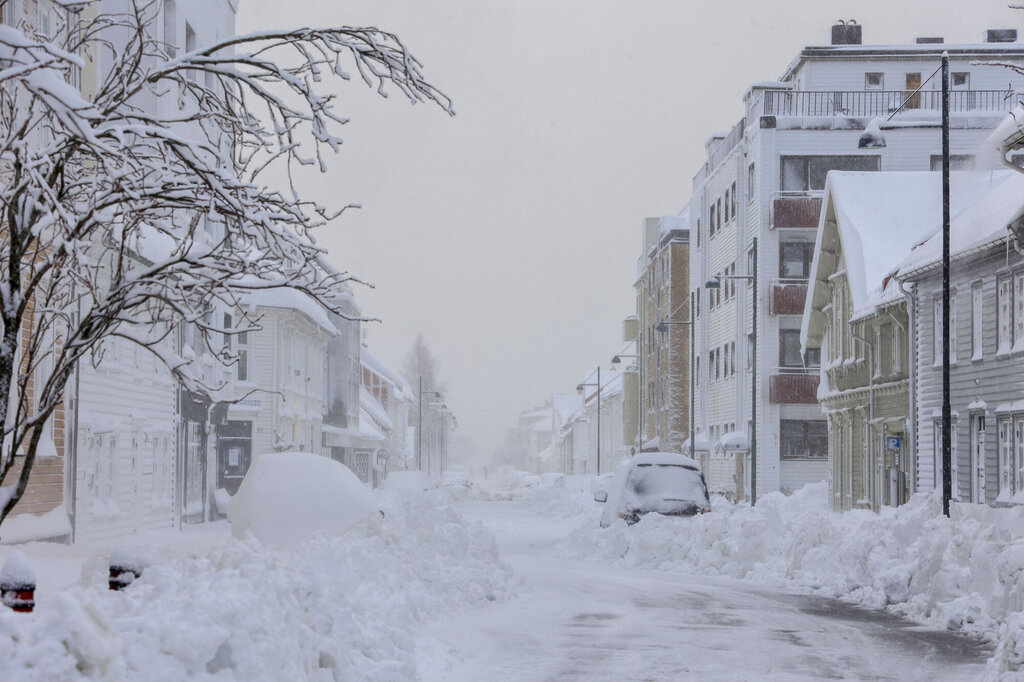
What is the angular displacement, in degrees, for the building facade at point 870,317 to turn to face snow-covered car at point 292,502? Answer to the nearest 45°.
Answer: approximately 45° to its left

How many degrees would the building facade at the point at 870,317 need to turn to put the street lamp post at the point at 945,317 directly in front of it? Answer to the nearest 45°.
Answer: approximately 45° to its left

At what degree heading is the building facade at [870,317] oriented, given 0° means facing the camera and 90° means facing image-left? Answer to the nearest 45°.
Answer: approximately 45°

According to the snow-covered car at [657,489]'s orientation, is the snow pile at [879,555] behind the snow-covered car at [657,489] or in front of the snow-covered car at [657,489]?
behind

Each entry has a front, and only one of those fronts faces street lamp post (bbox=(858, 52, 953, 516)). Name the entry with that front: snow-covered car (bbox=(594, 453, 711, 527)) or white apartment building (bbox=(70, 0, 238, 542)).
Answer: the white apartment building

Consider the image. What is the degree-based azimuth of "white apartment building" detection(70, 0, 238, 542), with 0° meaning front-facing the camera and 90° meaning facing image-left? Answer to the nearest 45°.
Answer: approximately 315°

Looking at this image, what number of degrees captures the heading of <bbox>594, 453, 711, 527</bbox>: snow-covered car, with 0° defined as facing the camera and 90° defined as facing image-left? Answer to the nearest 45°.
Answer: approximately 135°
